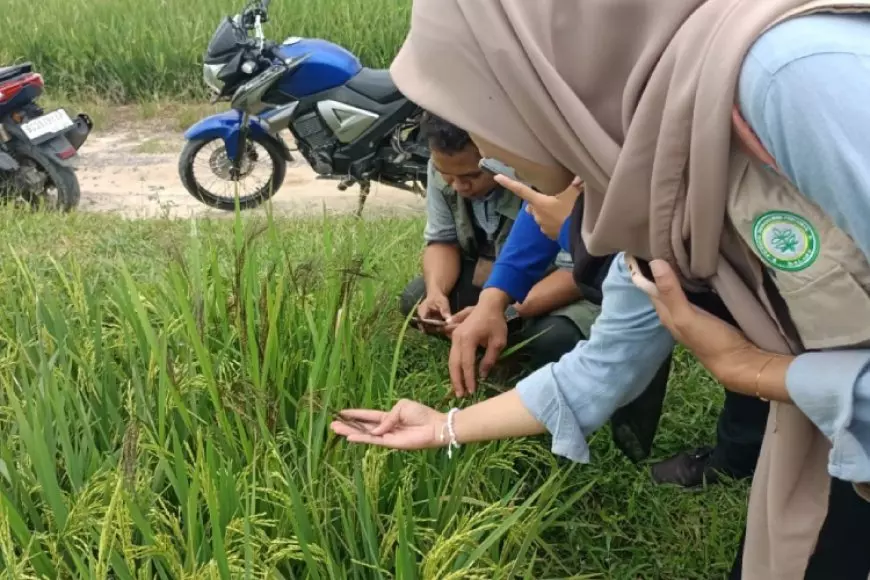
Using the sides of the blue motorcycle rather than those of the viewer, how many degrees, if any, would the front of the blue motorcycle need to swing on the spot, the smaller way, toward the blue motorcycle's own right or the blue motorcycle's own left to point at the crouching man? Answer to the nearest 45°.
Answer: approximately 90° to the blue motorcycle's own left

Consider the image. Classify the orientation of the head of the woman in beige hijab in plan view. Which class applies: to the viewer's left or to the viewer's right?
to the viewer's left

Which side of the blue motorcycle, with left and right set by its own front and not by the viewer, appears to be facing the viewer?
left

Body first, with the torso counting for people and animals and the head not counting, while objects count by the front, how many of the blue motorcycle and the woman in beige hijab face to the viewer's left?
2

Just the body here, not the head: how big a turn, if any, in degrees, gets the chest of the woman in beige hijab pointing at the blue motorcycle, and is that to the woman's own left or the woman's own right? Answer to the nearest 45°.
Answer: approximately 45° to the woman's own right

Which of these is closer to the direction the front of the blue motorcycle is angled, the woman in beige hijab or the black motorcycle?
the black motorcycle

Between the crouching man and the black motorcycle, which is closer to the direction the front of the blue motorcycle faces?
the black motorcycle

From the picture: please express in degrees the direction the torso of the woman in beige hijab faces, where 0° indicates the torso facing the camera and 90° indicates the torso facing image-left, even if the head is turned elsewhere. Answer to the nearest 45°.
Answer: approximately 90°
